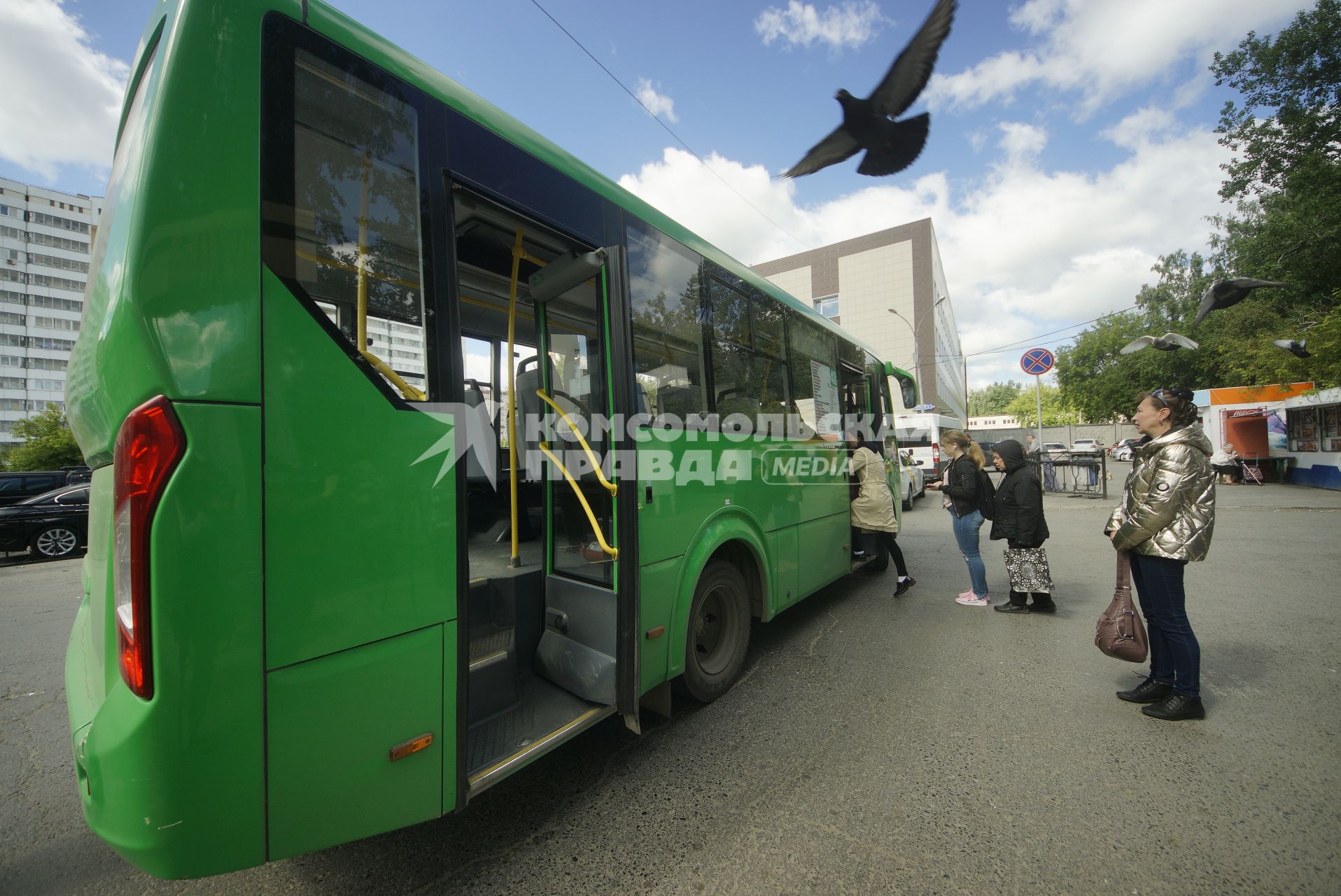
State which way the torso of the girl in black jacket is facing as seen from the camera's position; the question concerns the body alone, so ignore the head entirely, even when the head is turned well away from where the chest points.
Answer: to the viewer's left

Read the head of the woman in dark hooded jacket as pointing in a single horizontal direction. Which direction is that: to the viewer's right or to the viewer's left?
to the viewer's left

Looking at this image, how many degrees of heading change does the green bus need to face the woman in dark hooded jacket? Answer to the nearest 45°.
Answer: approximately 45° to its right

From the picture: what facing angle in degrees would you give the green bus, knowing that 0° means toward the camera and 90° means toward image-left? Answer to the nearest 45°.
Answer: approximately 225°

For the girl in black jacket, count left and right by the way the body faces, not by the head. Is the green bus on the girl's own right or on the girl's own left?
on the girl's own left

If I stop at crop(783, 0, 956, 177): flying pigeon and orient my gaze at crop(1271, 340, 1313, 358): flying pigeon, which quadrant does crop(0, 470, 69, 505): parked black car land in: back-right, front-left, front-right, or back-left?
back-left

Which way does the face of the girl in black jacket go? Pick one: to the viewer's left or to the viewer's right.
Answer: to the viewer's left

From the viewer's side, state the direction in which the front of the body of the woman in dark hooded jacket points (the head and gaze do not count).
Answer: to the viewer's left

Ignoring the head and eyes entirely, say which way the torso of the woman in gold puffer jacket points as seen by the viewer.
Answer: to the viewer's left

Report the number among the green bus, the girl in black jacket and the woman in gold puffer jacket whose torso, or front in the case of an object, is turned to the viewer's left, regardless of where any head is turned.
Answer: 2

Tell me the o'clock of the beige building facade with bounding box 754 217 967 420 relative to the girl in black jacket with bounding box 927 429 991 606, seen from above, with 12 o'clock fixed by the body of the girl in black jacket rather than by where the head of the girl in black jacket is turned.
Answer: The beige building facade is roughly at 3 o'clock from the girl in black jacket.
